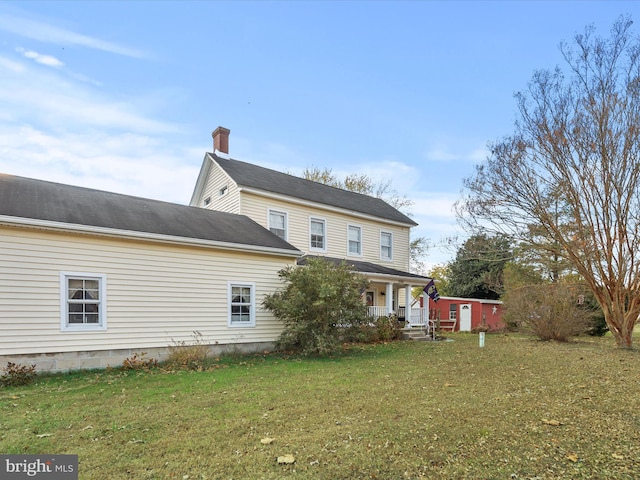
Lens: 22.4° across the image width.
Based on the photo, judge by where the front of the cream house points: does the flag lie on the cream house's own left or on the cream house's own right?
on the cream house's own left

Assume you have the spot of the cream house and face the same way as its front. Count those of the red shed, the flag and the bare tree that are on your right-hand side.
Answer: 0

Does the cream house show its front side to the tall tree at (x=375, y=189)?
no

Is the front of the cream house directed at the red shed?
no

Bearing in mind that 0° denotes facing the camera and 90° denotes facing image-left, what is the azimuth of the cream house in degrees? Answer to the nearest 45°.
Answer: approximately 315°

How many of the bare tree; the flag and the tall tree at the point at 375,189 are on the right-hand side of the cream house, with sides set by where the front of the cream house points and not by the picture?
0

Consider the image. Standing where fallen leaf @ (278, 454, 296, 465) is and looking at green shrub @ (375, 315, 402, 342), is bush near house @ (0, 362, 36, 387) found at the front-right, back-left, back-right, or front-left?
front-left

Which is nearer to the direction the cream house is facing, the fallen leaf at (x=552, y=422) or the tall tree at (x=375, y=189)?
the fallen leaf

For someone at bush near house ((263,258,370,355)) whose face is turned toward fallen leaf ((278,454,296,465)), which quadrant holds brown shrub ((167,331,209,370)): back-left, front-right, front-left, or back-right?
front-right
